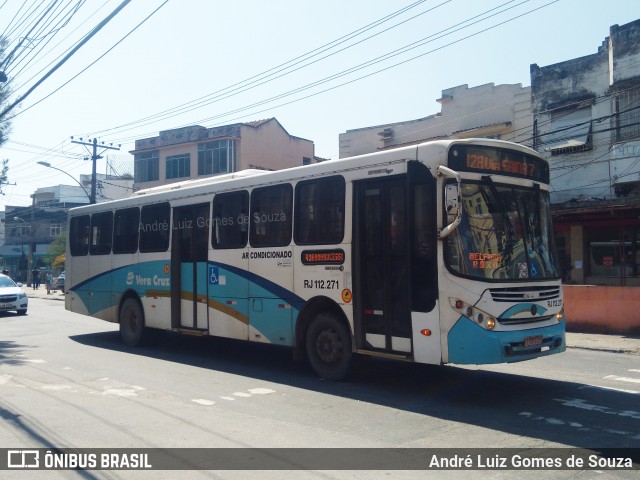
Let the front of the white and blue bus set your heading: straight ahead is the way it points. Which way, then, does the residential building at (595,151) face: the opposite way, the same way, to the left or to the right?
to the right

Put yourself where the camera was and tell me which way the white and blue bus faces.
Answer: facing the viewer and to the right of the viewer

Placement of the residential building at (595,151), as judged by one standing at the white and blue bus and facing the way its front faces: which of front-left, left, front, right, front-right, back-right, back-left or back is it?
left

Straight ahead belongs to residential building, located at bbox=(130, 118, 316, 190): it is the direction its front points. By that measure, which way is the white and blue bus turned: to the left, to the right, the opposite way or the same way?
to the left

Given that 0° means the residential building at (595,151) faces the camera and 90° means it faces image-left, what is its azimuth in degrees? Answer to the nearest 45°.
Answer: approximately 45°

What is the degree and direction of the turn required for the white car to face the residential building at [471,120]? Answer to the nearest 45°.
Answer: approximately 45° to its left

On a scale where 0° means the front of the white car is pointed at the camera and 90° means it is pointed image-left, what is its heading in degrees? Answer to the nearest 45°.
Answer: approximately 315°

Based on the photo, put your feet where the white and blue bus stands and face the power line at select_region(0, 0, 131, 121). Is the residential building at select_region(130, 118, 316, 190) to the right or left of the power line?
right

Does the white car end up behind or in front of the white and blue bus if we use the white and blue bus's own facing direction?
behind

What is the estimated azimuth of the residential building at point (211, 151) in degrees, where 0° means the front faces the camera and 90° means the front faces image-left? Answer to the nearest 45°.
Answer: approximately 45°

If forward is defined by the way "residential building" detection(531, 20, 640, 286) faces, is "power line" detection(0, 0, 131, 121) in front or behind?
in front

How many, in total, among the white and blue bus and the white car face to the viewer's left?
0
